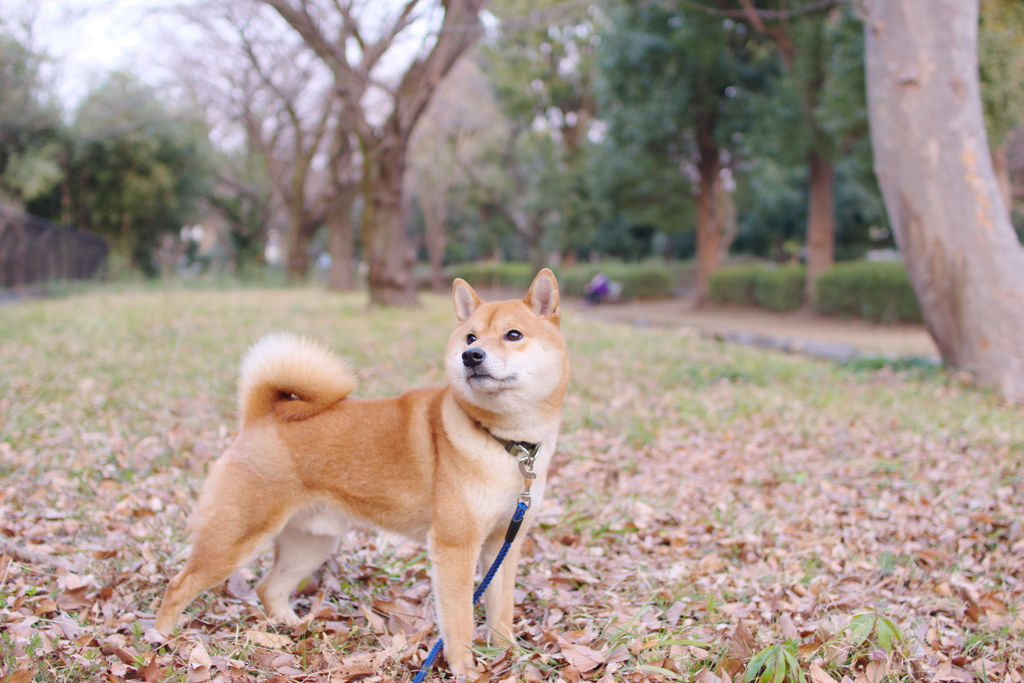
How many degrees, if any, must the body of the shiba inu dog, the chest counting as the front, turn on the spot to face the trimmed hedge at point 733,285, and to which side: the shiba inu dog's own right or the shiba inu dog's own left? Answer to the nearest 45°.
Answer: approximately 90° to the shiba inu dog's own left

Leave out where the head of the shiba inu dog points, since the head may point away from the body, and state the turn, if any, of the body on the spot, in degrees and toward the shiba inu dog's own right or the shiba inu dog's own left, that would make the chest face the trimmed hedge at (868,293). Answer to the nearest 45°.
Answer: approximately 90° to the shiba inu dog's own left

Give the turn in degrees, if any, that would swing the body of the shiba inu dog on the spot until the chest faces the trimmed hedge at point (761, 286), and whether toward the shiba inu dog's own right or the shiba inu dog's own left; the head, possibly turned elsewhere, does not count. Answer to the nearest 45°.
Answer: approximately 90° to the shiba inu dog's own left

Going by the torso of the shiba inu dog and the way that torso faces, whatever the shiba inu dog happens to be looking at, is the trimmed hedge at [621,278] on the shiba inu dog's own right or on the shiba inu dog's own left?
on the shiba inu dog's own left

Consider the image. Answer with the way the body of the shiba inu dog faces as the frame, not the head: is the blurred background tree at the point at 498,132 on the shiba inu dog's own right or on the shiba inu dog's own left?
on the shiba inu dog's own left

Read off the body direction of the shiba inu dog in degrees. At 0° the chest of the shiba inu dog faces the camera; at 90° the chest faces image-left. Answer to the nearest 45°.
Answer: approximately 315°
